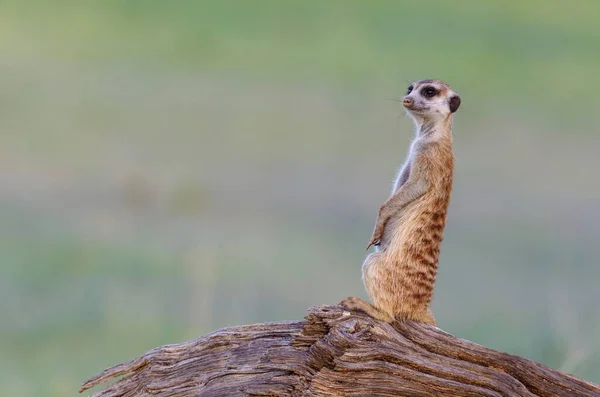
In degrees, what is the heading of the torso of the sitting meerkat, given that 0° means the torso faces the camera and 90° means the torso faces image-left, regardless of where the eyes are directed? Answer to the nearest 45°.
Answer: approximately 90°
